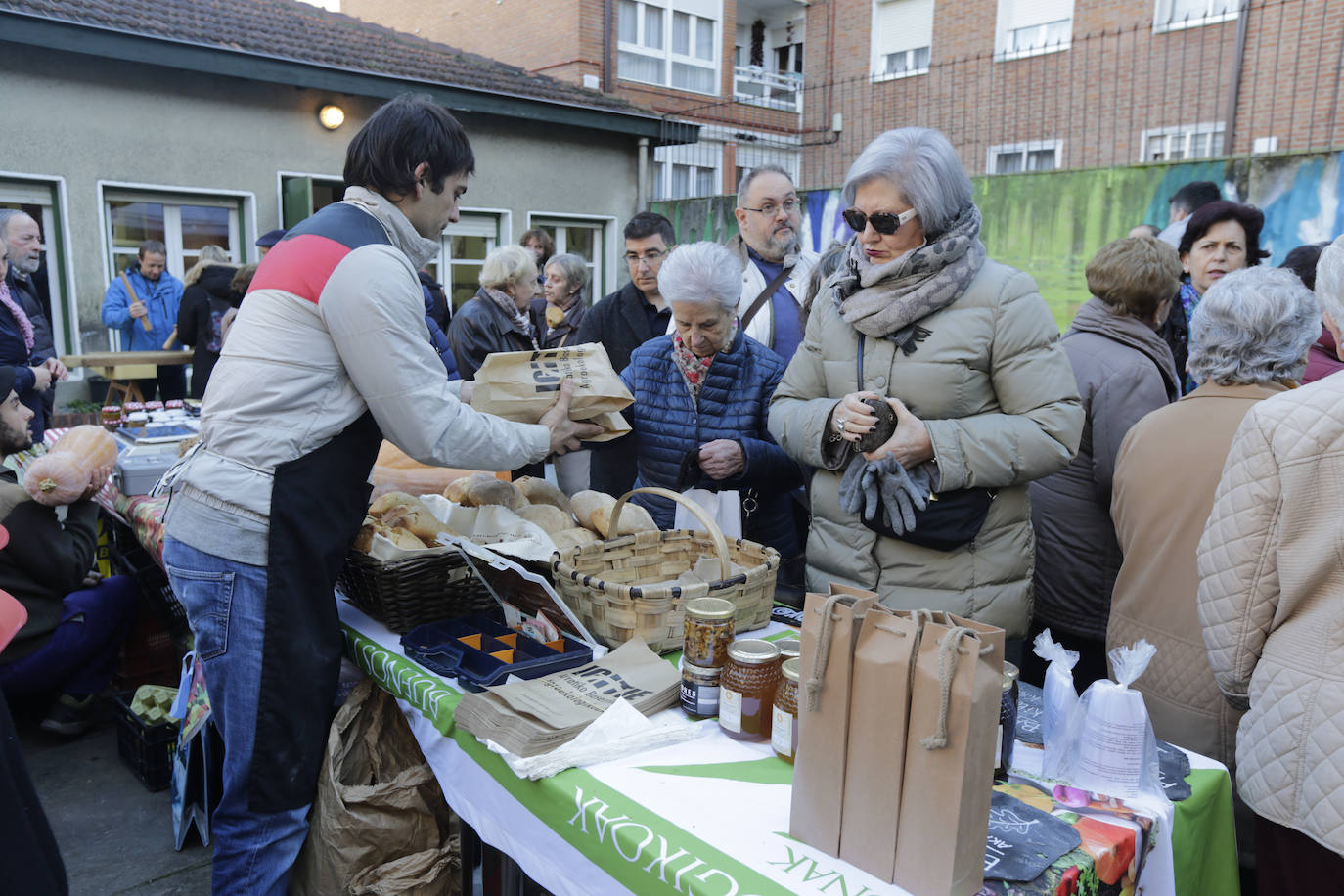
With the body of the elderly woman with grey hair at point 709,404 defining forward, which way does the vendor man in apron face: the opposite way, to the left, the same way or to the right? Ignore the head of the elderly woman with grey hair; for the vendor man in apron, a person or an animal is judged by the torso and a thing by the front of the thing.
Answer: to the left

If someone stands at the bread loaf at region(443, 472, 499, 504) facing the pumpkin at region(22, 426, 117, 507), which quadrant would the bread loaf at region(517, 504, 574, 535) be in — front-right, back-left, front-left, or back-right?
back-left

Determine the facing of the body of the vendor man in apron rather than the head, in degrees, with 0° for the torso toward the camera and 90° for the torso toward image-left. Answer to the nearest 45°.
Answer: approximately 270°

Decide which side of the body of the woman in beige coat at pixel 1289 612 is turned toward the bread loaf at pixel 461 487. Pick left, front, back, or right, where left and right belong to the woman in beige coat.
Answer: left

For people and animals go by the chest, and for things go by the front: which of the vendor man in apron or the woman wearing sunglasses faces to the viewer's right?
the vendor man in apron

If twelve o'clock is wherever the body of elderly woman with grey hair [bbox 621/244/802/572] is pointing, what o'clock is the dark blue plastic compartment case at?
The dark blue plastic compartment case is roughly at 1 o'clock from the elderly woman with grey hair.

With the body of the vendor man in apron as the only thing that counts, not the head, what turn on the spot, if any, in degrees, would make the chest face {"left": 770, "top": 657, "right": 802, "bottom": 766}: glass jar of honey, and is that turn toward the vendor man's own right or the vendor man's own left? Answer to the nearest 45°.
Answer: approximately 45° to the vendor man's own right

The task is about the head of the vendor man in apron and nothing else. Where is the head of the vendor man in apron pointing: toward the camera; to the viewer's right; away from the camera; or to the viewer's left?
to the viewer's right

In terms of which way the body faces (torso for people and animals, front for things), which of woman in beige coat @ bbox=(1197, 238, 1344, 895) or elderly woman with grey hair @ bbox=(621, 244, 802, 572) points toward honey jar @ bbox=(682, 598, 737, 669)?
the elderly woman with grey hair

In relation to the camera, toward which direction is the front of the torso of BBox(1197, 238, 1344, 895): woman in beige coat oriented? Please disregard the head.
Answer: away from the camera

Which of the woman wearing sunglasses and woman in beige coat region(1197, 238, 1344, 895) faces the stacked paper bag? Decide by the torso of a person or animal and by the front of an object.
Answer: the woman wearing sunglasses

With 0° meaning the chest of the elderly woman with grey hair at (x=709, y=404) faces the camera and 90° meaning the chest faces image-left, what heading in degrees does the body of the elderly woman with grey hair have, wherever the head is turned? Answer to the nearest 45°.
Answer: approximately 0°

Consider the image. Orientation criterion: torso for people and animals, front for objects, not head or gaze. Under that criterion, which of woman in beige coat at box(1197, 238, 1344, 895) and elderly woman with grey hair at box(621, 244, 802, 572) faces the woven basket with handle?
the elderly woman with grey hair

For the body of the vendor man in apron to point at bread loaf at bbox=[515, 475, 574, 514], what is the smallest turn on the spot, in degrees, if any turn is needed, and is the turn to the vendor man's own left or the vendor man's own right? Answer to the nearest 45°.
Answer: approximately 45° to the vendor man's own left

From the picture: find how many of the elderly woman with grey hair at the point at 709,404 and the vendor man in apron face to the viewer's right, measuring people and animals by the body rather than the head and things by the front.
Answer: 1

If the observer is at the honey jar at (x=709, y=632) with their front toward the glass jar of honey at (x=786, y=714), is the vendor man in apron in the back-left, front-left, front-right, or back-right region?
back-right
